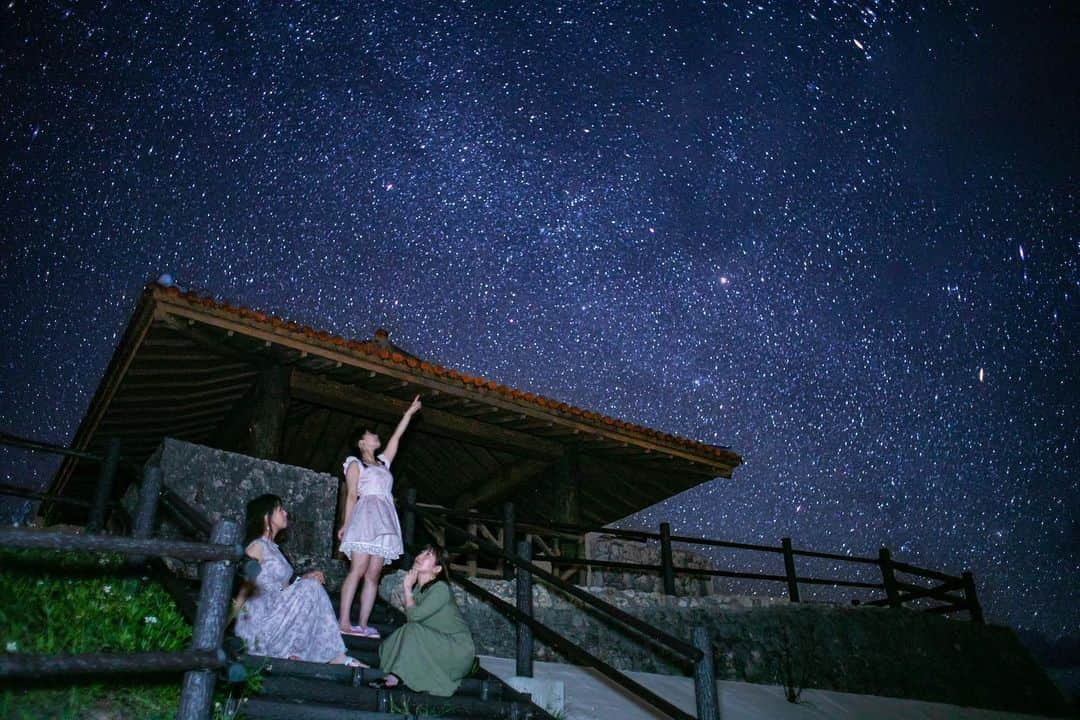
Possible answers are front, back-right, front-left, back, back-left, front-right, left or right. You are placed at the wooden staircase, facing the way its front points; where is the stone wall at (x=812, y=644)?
back-left

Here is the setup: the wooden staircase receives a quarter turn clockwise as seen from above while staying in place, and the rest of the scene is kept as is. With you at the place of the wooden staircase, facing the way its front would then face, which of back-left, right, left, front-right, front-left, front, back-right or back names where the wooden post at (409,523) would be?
right

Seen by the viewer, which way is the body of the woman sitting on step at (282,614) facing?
to the viewer's right

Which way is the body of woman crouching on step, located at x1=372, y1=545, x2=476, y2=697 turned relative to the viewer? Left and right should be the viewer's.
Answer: facing to the left of the viewer

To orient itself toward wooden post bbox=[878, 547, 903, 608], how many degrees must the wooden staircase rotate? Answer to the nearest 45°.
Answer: approximately 135° to its left

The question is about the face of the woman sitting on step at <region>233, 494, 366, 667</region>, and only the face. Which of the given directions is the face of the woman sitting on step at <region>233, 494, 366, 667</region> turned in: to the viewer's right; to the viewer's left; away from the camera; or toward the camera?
to the viewer's right
